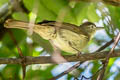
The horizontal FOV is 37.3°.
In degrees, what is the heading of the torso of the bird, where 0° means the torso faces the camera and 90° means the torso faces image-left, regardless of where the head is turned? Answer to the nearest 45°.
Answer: approximately 270°

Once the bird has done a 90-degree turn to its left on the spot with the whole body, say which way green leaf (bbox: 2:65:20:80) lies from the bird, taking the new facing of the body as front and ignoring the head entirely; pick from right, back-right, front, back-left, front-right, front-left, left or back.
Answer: left
